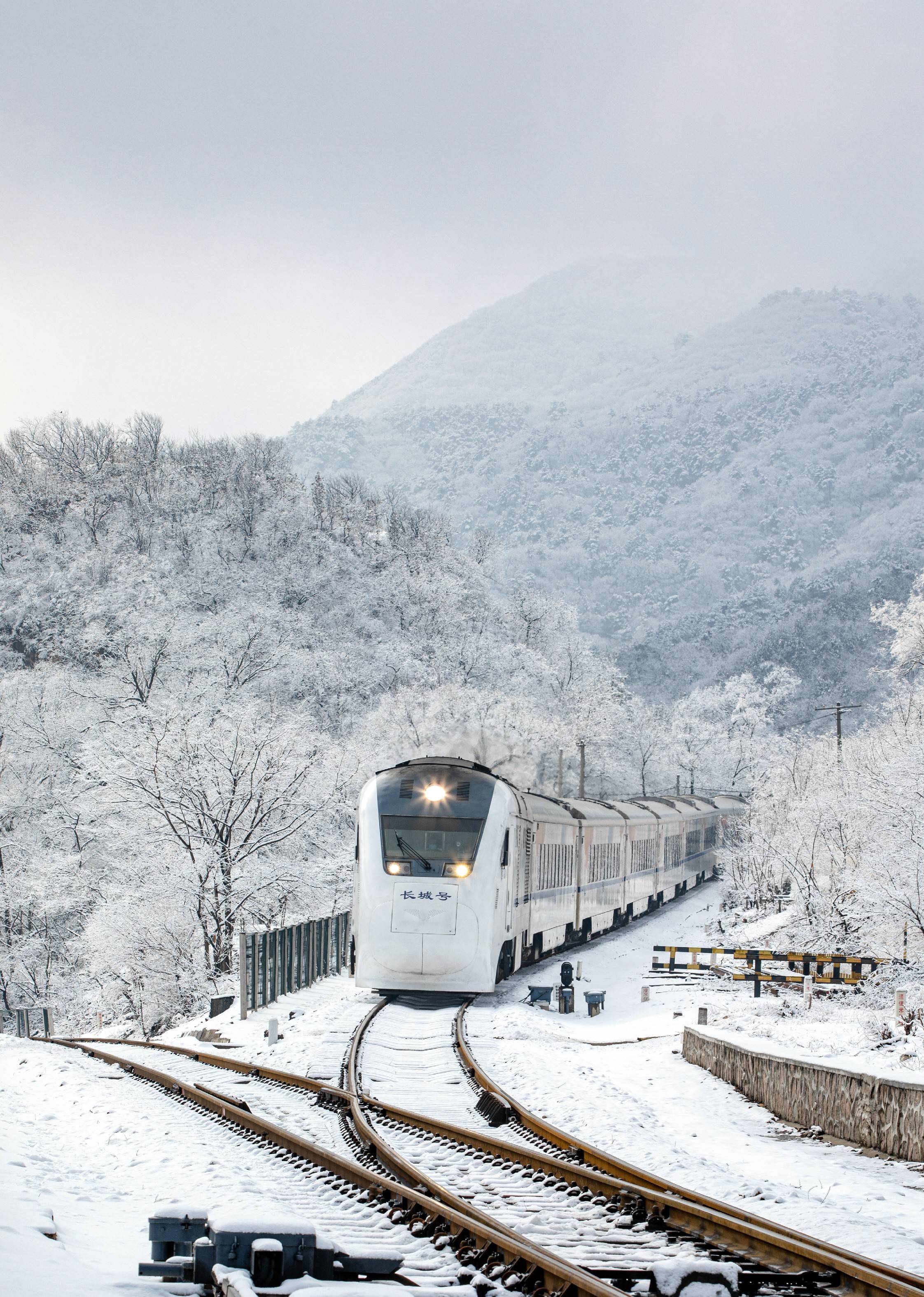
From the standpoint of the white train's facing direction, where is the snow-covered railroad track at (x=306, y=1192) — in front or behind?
in front

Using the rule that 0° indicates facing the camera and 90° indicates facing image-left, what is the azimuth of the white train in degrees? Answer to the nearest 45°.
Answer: approximately 0°

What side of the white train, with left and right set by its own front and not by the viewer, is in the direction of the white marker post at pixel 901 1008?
left

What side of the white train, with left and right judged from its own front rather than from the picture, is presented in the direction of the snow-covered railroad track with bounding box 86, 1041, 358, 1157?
front
